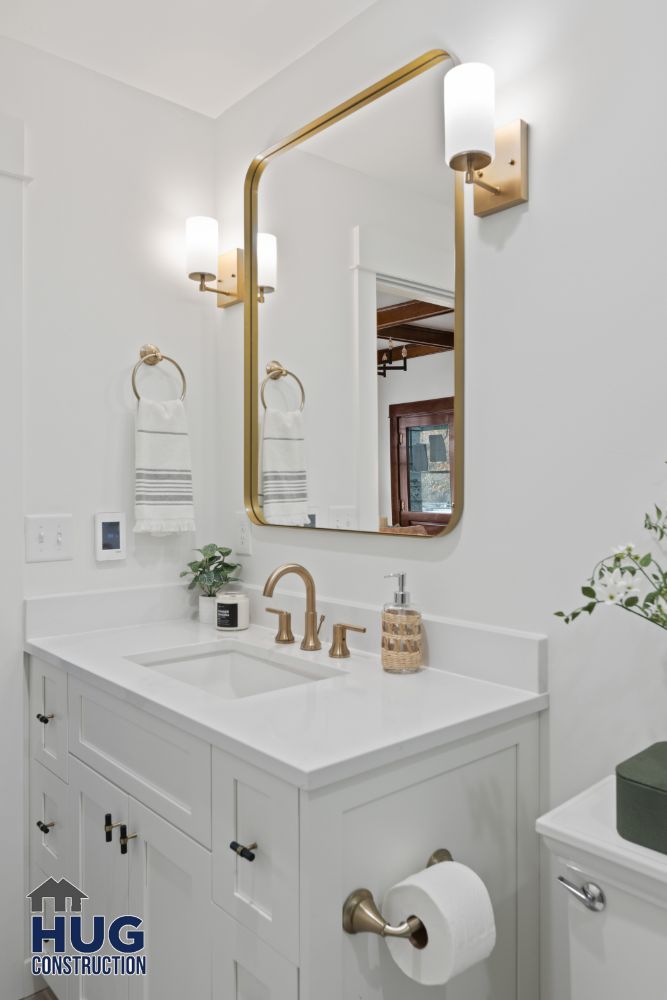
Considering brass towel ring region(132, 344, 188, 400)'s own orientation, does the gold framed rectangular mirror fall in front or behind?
in front

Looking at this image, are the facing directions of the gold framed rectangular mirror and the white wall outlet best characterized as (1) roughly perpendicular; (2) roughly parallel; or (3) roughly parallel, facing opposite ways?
roughly parallel

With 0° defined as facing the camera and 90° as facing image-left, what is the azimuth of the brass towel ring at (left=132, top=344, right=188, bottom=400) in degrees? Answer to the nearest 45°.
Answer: approximately 315°

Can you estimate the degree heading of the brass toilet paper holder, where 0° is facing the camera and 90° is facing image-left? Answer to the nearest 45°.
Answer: approximately 315°

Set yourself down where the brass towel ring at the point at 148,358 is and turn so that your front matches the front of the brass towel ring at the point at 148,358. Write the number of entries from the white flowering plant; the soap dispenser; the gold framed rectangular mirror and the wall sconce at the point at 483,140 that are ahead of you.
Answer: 4

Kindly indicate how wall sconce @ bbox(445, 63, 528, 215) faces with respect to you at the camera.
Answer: facing the viewer and to the left of the viewer

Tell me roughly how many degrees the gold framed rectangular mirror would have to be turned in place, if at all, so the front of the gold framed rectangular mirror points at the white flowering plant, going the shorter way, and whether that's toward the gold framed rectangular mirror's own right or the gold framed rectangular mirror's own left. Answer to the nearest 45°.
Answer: approximately 90° to the gold framed rectangular mirror's own left

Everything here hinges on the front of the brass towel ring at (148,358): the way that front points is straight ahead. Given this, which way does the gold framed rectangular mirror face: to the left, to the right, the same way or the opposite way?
to the right

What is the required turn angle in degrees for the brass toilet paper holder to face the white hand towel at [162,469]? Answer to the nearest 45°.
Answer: approximately 180°

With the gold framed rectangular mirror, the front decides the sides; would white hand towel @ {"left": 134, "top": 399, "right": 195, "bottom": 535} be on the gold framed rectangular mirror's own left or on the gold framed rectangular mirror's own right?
on the gold framed rectangular mirror's own right
